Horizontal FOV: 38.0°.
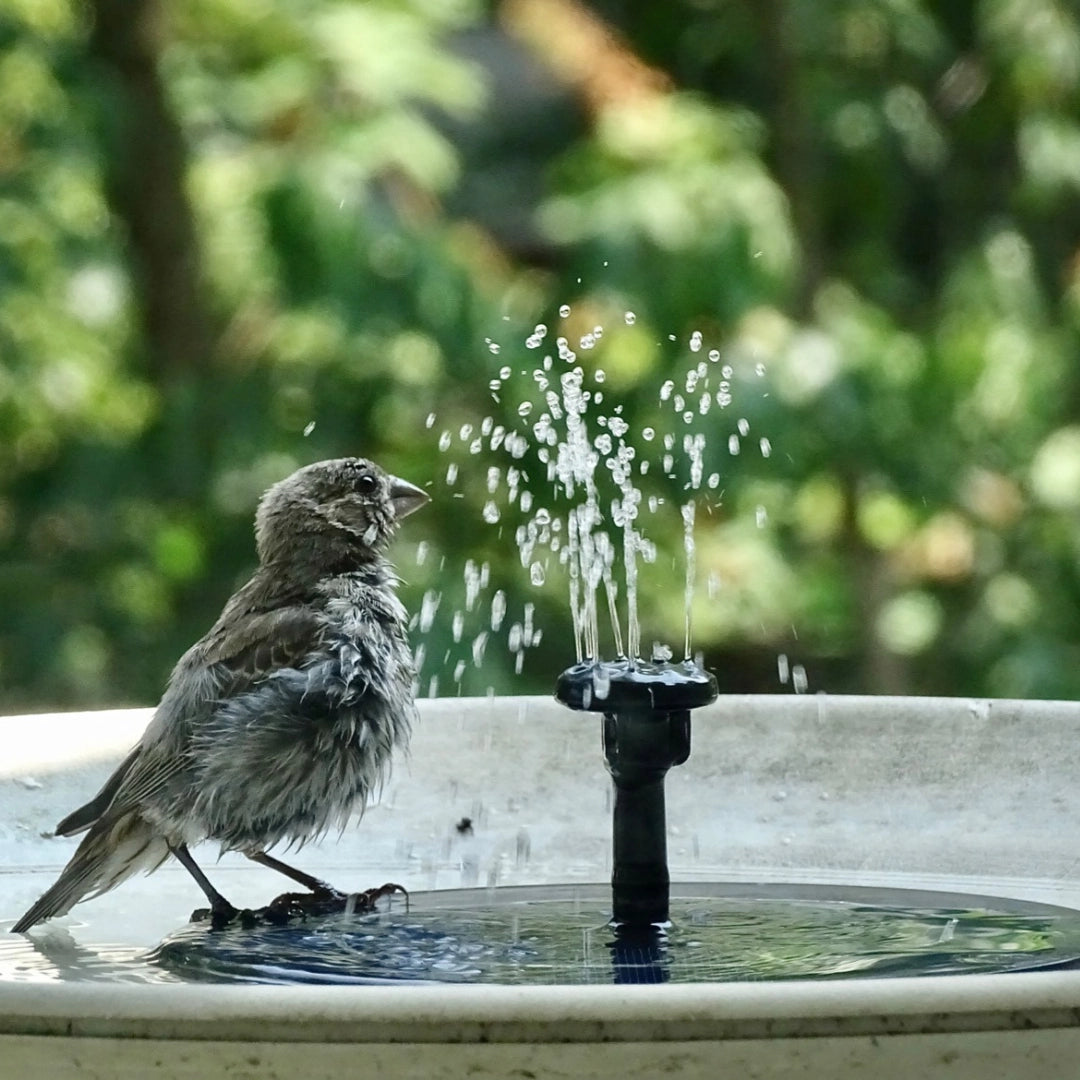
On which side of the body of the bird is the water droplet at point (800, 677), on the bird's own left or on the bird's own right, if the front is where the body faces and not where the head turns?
on the bird's own left

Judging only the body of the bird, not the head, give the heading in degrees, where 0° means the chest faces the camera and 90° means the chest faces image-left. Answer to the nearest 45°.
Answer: approximately 270°

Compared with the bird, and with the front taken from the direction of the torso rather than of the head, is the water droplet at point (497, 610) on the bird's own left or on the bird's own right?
on the bird's own left

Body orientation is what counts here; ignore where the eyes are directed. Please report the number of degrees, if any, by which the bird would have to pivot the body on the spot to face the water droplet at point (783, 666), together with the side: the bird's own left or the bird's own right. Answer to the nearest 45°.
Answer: approximately 45° to the bird's own left
